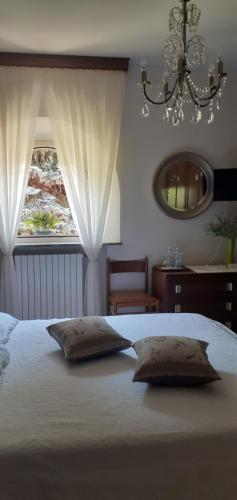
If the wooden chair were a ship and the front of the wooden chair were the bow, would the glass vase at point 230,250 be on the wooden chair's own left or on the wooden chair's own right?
on the wooden chair's own left

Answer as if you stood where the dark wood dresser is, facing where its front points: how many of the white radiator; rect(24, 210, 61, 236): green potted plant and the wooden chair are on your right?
3

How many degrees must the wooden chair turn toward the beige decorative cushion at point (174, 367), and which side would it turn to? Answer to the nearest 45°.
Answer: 0° — it already faces it

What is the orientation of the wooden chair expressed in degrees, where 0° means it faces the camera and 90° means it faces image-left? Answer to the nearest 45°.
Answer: approximately 0°

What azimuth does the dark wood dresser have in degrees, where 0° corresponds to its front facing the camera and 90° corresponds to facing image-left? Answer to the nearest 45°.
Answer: approximately 0°

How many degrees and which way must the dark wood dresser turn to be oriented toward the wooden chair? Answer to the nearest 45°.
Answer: approximately 90° to its right
